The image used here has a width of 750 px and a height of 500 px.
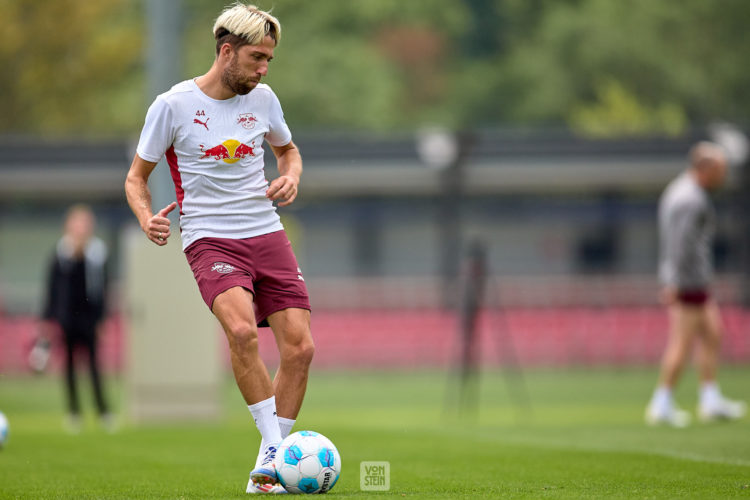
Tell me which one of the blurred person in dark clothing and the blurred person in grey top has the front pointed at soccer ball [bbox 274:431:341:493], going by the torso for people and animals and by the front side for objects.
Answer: the blurred person in dark clothing

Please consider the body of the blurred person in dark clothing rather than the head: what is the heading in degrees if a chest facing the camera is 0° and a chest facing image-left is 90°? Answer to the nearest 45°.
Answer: approximately 0°

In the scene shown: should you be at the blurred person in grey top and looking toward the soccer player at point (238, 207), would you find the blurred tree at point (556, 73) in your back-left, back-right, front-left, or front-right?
back-right

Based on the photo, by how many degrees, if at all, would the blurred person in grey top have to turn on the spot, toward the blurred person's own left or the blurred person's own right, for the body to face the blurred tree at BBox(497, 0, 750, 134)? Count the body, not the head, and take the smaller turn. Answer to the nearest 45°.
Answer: approximately 90° to the blurred person's own left

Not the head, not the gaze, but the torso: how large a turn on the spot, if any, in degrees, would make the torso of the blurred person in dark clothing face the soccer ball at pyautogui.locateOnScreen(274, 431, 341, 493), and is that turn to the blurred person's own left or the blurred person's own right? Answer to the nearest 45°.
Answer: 0° — they already face it

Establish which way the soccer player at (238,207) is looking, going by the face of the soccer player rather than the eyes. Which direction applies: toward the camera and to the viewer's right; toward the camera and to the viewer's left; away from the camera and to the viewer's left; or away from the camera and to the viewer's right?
toward the camera and to the viewer's right

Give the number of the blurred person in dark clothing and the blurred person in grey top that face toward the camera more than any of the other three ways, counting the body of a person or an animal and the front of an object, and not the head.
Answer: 1

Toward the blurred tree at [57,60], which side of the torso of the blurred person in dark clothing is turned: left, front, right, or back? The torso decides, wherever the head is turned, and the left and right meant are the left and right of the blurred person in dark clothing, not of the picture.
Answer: back

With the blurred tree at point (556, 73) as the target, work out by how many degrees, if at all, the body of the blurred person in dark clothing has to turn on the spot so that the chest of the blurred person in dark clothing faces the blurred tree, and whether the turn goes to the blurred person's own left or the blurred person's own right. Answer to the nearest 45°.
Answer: approximately 135° to the blurred person's own left

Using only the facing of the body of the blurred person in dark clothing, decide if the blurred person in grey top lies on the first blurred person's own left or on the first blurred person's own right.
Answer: on the first blurred person's own left

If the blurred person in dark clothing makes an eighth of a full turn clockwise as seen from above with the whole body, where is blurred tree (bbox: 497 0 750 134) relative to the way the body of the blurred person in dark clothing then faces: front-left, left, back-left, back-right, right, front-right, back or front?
back

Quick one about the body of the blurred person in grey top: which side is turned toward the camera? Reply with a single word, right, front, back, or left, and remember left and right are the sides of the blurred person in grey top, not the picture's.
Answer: right

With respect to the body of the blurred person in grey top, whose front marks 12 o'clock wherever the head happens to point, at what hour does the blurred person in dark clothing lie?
The blurred person in dark clothing is roughly at 6 o'clock from the blurred person in grey top.
